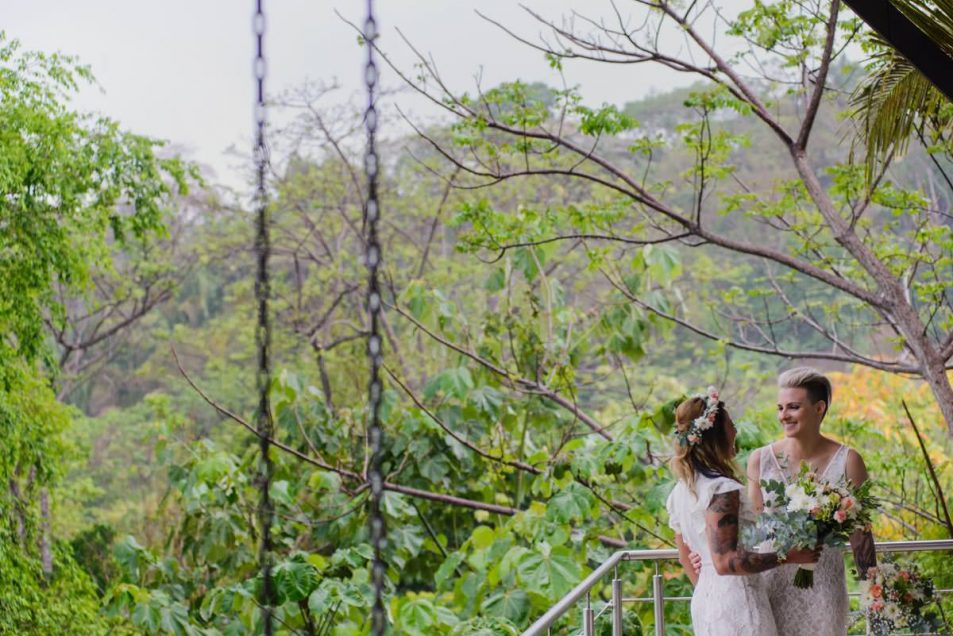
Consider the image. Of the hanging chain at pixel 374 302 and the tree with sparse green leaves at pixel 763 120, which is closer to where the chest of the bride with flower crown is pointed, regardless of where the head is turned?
the tree with sparse green leaves

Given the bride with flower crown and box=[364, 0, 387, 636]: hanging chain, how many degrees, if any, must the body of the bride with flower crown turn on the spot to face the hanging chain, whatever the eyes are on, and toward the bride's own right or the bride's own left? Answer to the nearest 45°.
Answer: approximately 180°

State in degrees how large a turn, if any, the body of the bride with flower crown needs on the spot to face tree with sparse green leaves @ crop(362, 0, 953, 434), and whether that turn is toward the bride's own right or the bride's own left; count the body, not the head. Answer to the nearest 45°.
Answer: approximately 45° to the bride's own left

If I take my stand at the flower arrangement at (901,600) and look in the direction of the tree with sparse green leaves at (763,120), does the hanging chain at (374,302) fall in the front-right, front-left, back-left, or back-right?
back-left

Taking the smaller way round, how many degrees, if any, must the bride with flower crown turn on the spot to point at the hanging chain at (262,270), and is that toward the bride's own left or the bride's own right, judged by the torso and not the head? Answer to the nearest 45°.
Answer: approximately 180°

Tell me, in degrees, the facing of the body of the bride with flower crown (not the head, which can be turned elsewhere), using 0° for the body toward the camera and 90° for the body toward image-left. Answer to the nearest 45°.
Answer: approximately 225°

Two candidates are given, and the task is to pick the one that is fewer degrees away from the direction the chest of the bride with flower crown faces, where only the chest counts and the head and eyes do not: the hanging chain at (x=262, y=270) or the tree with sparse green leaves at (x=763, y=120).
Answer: the tree with sparse green leaves
